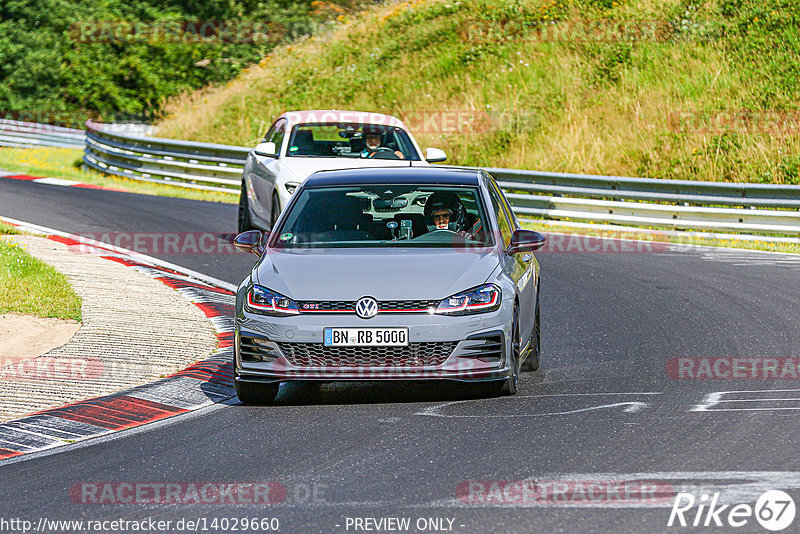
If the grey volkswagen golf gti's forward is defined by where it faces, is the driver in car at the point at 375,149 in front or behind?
behind

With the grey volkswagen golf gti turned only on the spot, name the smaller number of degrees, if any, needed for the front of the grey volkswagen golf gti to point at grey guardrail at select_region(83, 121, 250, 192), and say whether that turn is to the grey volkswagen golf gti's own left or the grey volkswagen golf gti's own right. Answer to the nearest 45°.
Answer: approximately 180°

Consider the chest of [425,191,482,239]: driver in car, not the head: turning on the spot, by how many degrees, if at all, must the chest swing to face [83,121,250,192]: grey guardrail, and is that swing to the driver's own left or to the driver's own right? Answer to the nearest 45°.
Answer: approximately 180°

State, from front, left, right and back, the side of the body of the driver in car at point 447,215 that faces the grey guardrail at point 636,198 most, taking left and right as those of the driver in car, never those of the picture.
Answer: back

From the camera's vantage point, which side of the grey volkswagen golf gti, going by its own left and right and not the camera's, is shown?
front

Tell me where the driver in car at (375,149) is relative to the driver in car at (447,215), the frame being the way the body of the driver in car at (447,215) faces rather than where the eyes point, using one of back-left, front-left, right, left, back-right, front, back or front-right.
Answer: back

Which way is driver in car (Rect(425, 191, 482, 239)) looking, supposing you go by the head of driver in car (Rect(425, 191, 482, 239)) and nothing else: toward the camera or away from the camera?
toward the camera

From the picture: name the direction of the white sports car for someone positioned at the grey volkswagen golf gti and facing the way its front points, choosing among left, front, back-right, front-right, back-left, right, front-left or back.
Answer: back

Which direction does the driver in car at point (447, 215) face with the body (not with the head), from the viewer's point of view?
toward the camera

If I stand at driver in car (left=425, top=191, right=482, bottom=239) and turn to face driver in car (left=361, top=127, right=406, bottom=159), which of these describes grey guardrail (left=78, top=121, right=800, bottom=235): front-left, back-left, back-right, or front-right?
front-right

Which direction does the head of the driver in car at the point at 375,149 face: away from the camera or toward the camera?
toward the camera
